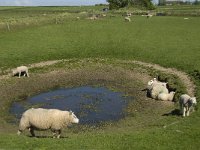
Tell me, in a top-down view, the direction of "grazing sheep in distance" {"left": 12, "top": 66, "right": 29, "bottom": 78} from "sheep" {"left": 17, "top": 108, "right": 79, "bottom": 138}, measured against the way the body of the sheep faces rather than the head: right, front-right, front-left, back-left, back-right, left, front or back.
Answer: left

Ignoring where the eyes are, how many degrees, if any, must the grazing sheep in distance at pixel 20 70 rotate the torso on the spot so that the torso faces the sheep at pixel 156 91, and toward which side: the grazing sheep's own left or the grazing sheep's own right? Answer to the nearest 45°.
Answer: approximately 135° to the grazing sheep's own left

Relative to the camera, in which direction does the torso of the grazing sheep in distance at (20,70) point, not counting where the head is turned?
to the viewer's left

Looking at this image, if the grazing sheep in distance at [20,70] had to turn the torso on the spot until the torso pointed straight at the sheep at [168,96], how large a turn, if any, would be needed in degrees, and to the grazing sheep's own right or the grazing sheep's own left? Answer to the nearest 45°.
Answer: approximately 135° to the grazing sheep's own left

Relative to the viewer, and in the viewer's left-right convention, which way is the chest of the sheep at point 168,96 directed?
facing to the right of the viewer

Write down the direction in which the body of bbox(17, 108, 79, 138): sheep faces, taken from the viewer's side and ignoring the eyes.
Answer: to the viewer's right

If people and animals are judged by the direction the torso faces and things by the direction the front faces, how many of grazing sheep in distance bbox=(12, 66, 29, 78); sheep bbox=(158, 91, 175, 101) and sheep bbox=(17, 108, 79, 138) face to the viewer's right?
2

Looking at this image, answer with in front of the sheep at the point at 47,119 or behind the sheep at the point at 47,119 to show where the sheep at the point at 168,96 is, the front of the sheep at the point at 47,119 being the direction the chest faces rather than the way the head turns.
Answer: in front

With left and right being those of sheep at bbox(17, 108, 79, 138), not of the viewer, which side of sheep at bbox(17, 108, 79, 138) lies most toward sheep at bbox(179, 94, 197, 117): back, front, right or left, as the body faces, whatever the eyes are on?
front

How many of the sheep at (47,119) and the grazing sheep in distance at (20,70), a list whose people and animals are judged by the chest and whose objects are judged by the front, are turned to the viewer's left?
1
